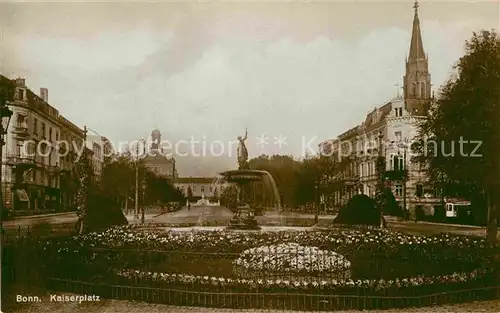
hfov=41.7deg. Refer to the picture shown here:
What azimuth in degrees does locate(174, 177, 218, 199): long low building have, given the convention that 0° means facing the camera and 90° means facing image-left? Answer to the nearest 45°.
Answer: approximately 0°
